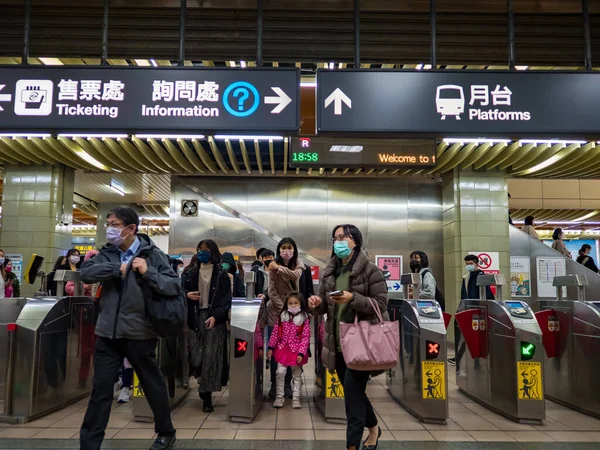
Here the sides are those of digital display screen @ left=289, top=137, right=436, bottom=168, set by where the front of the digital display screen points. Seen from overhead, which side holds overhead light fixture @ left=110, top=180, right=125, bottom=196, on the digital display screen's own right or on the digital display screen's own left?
on the digital display screen's own right

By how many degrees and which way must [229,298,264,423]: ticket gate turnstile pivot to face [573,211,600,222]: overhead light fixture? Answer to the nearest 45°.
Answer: approximately 135° to its left

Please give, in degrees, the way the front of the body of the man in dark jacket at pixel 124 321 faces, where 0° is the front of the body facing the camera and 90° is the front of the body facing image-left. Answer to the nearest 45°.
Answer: approximately 45°

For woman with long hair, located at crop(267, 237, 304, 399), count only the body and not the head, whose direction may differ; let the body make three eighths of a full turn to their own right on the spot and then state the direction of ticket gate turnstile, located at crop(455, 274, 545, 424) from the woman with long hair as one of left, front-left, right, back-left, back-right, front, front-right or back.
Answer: back-right

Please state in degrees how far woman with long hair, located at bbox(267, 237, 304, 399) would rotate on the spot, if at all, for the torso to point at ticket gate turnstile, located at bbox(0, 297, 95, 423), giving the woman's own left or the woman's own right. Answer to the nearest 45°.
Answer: approximately 90° to the woman's own right

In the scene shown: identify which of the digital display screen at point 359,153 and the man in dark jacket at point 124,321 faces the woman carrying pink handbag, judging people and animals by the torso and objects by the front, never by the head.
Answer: the digital display screen

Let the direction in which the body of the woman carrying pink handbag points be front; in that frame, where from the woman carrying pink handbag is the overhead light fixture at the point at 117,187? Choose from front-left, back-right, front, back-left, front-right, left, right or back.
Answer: right

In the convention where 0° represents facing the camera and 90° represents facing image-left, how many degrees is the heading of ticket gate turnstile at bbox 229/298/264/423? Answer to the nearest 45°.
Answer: approximately 0°

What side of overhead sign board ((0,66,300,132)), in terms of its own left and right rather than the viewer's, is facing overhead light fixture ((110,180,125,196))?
back

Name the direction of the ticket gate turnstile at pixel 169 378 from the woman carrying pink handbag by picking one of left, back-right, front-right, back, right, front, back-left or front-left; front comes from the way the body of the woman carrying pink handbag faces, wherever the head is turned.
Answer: right

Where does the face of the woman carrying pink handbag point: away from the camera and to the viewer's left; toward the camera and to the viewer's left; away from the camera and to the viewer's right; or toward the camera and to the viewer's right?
toward the camera and to the viewer's left

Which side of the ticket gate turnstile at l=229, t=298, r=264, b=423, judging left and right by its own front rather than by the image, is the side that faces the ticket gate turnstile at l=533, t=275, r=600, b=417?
left

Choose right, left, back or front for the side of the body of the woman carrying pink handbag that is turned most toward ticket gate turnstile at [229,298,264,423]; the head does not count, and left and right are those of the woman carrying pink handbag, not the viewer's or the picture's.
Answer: right

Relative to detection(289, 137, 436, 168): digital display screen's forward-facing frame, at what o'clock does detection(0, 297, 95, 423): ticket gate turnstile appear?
The ticket gate turnstile is roughly at 2 o'clock from the digital display screen.
